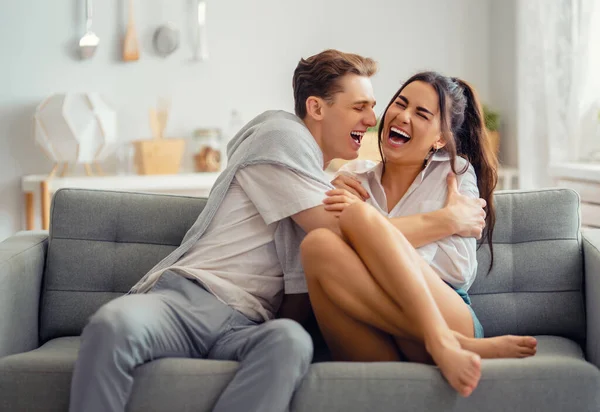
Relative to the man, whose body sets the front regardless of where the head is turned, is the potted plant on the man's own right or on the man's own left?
on the man's own left

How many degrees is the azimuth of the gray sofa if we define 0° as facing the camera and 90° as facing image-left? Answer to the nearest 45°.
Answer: approximately 0°

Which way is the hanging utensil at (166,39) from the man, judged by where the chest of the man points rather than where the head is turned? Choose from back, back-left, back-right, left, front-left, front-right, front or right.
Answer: back-left

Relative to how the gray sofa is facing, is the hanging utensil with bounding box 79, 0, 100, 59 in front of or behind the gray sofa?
behind

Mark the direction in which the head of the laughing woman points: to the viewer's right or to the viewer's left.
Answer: to the viewer's left

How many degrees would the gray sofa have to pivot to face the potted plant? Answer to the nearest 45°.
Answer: approximately 135° to its left

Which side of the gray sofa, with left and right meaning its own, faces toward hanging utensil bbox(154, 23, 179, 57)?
back

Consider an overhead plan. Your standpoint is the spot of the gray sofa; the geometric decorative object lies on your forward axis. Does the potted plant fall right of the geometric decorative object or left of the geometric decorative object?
right

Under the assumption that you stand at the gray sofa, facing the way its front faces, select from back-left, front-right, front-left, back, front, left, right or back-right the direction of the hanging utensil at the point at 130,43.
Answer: back

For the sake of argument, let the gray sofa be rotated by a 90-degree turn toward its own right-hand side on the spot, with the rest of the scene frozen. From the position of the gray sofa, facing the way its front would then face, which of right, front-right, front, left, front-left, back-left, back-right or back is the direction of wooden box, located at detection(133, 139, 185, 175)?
right
